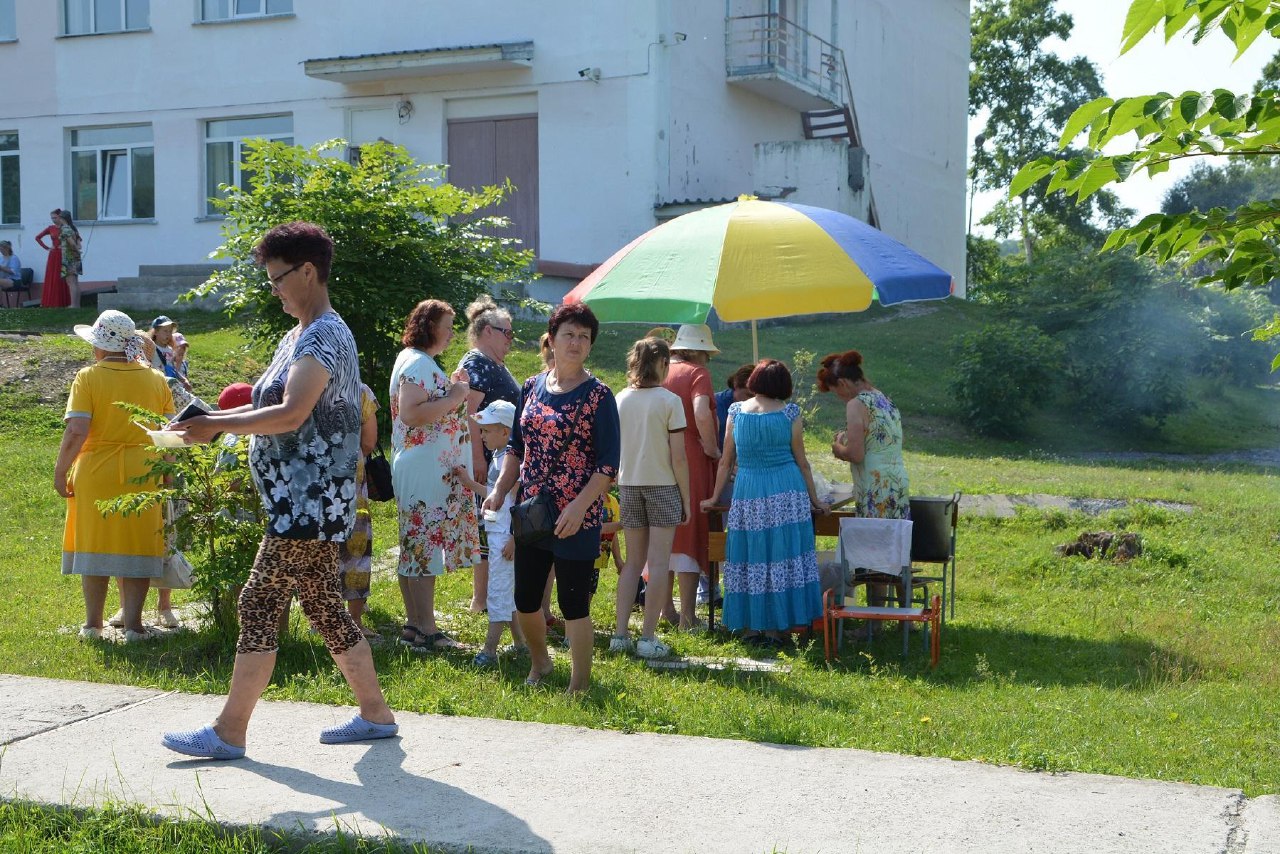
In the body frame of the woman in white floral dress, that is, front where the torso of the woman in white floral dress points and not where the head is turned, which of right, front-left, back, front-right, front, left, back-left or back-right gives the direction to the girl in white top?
front

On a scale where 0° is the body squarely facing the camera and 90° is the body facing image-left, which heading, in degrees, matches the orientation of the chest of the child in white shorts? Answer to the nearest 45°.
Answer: approximately 45°

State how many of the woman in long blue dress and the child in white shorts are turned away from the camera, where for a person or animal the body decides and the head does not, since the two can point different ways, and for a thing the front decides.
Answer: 1

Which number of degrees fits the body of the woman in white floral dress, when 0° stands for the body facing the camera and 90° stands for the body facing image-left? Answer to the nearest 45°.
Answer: approximately 270°

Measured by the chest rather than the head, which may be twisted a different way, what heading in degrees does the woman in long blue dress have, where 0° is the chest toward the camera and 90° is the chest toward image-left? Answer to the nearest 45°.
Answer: approximately 180°

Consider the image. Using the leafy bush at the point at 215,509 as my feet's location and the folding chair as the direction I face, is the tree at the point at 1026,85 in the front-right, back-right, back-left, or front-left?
front-left

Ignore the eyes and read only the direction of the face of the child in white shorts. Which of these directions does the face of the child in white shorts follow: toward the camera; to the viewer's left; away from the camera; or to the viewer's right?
to the viewer's left

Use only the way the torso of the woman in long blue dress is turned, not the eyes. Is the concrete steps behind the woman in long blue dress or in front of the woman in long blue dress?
in front

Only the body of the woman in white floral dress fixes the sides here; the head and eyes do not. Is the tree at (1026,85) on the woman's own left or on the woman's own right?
on the woman's own left

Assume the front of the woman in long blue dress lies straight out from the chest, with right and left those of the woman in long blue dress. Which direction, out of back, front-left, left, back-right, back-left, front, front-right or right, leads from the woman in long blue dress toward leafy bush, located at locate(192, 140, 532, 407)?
front-left

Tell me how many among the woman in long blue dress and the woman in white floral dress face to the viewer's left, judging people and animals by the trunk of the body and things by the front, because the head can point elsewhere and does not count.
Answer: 0

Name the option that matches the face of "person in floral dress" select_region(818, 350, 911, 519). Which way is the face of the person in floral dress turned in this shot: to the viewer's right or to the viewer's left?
to the viewer's left

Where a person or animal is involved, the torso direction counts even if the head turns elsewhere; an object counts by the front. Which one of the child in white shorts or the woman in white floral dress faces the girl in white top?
the woman in white floral dress
